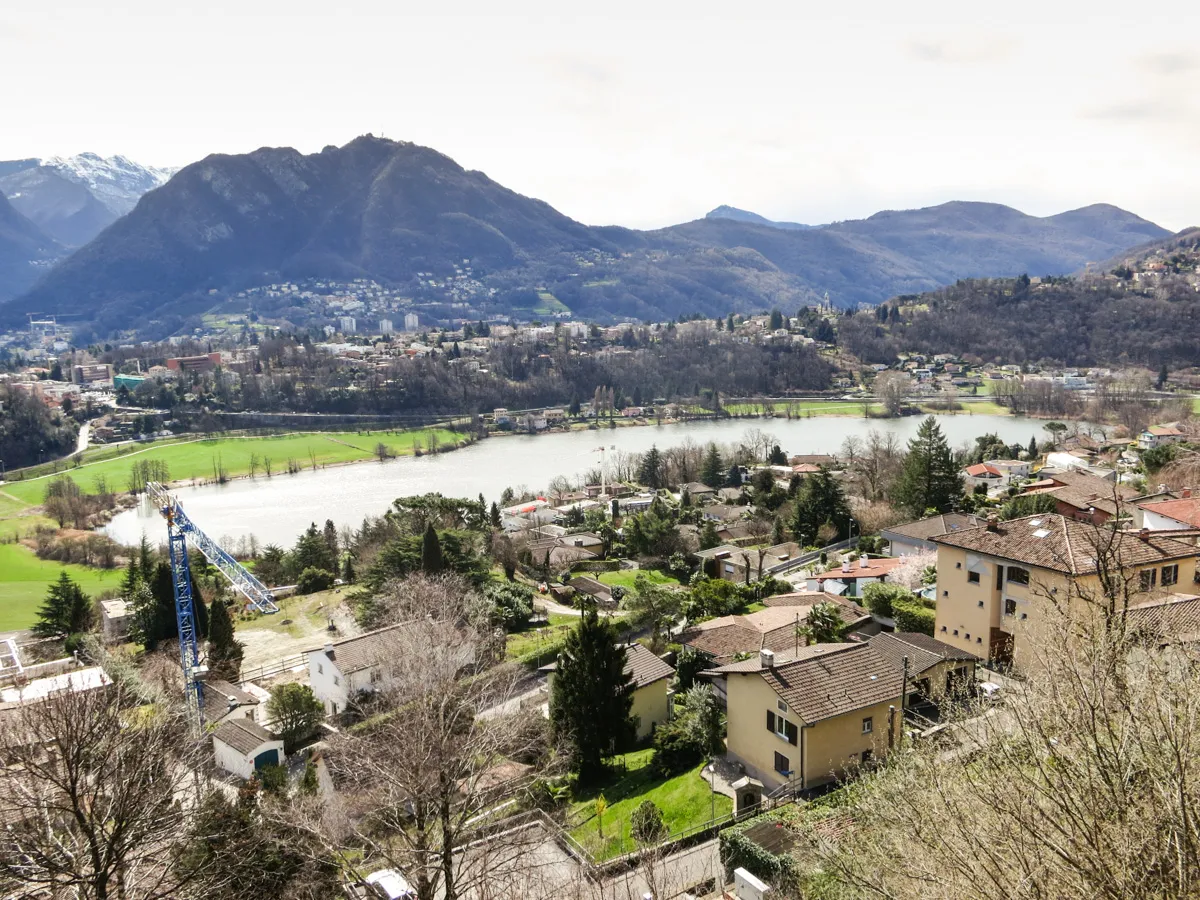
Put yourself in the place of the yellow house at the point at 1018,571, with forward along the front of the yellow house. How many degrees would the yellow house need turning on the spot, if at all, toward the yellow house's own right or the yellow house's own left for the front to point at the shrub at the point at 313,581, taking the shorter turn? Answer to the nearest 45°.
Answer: approximately 45° to the yellow house's own right

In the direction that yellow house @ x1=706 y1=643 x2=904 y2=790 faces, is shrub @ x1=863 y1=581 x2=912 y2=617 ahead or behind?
behind

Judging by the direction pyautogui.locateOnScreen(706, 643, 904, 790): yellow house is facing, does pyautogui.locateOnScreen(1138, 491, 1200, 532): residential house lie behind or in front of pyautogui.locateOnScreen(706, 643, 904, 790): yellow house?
behind

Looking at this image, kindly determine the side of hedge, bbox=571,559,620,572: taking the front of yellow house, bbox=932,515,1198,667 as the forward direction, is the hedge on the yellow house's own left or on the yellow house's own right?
on the yellow house's own right

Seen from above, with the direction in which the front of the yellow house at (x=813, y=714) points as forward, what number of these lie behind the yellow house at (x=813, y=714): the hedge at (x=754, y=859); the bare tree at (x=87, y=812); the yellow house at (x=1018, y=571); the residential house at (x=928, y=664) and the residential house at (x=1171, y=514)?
3

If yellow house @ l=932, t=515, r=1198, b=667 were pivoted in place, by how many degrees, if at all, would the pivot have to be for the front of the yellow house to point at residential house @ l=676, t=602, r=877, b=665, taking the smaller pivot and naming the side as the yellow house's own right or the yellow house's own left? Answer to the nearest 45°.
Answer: approximately 45° to the yellow house's own right

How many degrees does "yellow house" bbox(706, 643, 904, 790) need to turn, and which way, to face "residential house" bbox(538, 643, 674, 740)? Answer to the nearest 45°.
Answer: approximately 90° to its right

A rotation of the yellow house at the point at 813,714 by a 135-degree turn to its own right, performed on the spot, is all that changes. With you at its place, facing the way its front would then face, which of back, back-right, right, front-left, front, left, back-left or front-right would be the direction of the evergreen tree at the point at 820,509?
front

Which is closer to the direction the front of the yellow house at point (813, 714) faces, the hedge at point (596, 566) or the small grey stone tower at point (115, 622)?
the small grey stone tower

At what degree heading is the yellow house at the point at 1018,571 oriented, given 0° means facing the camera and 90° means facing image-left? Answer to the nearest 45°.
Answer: approximately 45°

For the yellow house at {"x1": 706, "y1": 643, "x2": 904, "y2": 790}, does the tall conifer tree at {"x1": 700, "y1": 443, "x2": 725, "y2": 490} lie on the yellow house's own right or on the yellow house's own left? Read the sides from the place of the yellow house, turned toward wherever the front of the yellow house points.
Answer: on the yellow house's own right

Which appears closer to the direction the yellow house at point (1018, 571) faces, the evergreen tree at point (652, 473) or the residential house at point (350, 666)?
the residential house

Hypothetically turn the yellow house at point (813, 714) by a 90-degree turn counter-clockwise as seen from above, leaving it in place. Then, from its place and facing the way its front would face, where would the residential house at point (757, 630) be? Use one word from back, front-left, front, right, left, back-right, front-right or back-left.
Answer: back-left

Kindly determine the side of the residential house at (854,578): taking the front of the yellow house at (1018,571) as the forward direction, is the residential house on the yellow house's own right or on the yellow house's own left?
on the yellow house's own right
